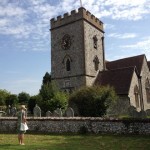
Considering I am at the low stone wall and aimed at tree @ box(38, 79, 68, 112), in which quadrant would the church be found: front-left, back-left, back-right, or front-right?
front-right
